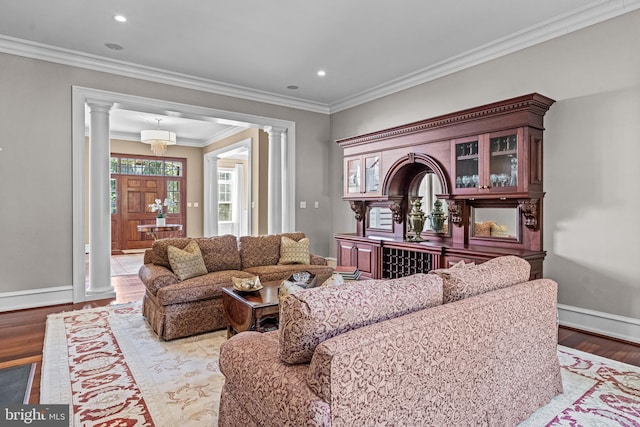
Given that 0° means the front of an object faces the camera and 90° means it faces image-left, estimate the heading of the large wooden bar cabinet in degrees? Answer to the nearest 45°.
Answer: approximately 45°

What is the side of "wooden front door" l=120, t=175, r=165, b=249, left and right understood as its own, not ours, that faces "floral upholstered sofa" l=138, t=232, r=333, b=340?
front

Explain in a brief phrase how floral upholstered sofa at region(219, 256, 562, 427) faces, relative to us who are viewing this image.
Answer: facing away from the viewer and to the left of the viewer

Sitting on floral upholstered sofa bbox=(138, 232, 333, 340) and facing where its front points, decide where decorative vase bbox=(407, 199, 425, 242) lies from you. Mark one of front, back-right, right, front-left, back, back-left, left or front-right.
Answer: front-left

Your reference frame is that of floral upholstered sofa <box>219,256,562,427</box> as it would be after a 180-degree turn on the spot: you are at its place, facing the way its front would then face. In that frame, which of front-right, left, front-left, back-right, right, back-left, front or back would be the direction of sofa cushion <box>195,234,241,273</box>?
back

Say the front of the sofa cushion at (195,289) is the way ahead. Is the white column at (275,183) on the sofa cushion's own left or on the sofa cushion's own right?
on the sofa cushion's own left

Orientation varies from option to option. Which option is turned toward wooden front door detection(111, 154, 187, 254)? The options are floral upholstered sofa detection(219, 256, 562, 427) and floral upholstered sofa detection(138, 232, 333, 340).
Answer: floral upholstered sofa detection(219, 256, 562, 427)

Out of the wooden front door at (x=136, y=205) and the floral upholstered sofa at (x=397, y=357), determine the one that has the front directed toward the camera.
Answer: the wooden front door

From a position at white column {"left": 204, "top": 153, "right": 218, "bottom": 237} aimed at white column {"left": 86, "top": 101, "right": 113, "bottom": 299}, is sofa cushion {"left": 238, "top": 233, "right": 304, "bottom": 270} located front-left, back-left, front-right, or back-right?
front-left

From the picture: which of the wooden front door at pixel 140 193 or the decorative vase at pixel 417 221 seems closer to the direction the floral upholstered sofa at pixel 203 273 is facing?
the decorative vase

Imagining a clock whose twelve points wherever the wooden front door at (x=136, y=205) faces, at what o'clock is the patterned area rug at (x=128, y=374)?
The patterned area rug is roughly at 12 o'clock from the wooden front door.

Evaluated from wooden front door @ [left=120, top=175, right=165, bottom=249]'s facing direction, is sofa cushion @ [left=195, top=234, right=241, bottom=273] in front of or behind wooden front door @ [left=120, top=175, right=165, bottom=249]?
in front

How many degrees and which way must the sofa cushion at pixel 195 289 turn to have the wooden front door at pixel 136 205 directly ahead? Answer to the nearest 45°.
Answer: approximately 135° to its left

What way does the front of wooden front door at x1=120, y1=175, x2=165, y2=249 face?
toward the camera

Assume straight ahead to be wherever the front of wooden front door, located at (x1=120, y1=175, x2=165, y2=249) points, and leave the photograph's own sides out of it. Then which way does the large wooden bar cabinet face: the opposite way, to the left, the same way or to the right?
to the right

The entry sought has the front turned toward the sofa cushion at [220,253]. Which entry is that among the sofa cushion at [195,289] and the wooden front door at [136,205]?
the wooden front door

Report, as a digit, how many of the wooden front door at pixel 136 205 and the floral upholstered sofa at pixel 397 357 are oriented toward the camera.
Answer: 1

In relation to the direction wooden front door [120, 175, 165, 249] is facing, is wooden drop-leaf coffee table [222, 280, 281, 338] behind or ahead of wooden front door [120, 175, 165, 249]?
ahead

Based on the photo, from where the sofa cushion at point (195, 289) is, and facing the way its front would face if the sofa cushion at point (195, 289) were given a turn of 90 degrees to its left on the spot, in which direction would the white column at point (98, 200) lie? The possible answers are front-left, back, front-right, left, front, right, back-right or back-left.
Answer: left

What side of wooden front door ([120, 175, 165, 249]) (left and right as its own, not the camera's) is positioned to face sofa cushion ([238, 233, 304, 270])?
front

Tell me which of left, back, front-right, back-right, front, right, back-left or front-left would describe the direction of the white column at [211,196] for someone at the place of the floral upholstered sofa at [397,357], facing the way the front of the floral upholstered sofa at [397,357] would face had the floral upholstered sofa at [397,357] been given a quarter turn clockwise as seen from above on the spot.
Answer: left
